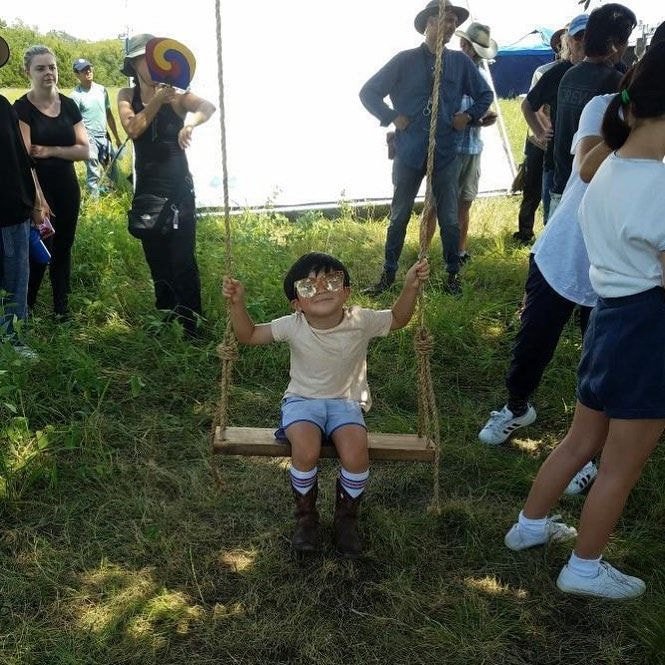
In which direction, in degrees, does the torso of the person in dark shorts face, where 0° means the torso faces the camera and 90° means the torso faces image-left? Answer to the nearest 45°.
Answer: approximately 225°

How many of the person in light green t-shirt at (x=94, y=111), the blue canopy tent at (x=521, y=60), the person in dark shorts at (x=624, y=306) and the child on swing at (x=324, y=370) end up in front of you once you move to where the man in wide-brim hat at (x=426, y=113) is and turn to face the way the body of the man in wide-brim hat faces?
2

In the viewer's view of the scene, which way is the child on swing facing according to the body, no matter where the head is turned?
toward the camera

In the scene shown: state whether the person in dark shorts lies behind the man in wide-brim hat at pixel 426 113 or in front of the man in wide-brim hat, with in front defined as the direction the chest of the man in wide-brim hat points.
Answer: in front

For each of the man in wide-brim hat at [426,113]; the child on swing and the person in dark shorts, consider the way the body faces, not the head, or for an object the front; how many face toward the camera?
2

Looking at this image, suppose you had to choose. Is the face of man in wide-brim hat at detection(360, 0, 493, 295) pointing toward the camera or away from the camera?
toward the camera

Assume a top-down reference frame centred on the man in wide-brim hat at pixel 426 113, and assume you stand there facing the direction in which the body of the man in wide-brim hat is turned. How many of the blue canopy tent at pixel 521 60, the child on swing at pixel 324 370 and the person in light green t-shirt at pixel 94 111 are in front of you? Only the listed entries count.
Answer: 1

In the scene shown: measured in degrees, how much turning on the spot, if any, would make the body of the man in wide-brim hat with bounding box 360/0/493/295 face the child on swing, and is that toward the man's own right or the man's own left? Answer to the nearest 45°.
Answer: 0° — they already face them

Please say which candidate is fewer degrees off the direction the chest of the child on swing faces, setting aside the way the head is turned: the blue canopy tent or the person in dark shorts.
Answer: the person in dark shorts

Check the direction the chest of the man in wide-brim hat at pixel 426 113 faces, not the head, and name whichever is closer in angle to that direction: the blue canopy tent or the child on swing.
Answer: the child on swing

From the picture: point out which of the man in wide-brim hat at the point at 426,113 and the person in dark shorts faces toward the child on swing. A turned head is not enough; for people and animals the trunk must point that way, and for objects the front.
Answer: the man in wide-brim hat

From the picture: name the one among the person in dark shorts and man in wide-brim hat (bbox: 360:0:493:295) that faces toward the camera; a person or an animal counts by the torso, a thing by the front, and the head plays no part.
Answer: the man in wide-brim hat

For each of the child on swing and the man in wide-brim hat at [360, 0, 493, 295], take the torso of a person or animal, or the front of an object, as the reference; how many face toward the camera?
2

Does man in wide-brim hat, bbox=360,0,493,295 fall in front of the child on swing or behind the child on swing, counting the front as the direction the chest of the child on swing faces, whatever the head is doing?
behind

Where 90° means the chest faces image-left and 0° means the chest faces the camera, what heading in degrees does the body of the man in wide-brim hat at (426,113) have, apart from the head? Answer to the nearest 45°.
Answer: approximately 0°
